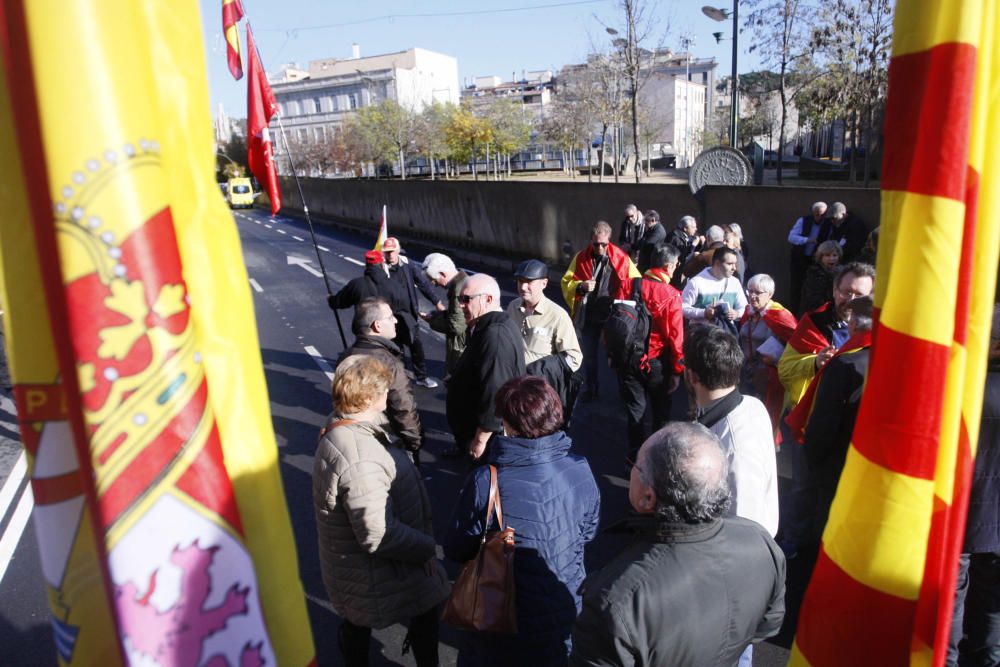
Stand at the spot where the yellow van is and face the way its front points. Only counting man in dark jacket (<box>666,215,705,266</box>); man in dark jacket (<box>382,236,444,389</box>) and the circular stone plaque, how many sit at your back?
0

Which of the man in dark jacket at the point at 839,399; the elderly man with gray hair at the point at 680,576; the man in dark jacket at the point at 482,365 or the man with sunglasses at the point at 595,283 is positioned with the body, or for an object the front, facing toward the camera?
the man with sunglasses

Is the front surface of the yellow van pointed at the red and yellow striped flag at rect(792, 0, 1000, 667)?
yes

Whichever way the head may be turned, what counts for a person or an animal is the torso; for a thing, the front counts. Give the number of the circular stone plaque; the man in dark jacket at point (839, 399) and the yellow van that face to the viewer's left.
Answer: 1

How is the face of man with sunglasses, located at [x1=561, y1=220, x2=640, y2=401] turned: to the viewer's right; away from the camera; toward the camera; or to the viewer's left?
toward the camera

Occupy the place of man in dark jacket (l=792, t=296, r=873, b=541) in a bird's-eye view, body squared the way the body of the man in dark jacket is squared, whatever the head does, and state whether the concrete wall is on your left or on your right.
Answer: on your right

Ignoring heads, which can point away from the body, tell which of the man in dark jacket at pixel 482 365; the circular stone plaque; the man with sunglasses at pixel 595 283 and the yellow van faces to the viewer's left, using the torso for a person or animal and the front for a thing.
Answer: the man in dark jacket

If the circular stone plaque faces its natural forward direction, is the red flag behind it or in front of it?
in front

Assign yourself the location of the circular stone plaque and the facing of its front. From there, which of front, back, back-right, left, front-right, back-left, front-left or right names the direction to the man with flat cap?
front

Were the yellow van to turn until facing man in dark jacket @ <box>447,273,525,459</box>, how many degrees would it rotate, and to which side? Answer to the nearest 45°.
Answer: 0° — it already faces them

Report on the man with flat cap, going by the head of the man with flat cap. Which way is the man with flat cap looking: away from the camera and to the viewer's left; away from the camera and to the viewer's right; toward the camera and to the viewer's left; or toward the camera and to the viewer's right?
toward the camera and to the viewer's left

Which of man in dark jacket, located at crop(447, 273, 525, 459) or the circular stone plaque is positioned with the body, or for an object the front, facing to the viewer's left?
the man in dark jacket

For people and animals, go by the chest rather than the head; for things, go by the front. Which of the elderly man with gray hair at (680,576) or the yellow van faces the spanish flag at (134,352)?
the yellow van

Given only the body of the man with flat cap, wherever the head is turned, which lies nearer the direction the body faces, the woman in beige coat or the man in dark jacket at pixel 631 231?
the woman in beige coat
